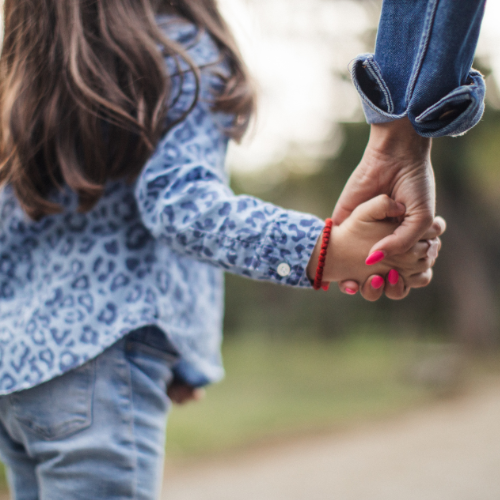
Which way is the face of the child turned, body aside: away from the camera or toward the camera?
away from the camera

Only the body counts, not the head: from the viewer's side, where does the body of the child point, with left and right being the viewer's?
facing away from the viewer and to the right of the viewer

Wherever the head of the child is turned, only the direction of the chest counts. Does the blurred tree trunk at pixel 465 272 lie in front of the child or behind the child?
in front
